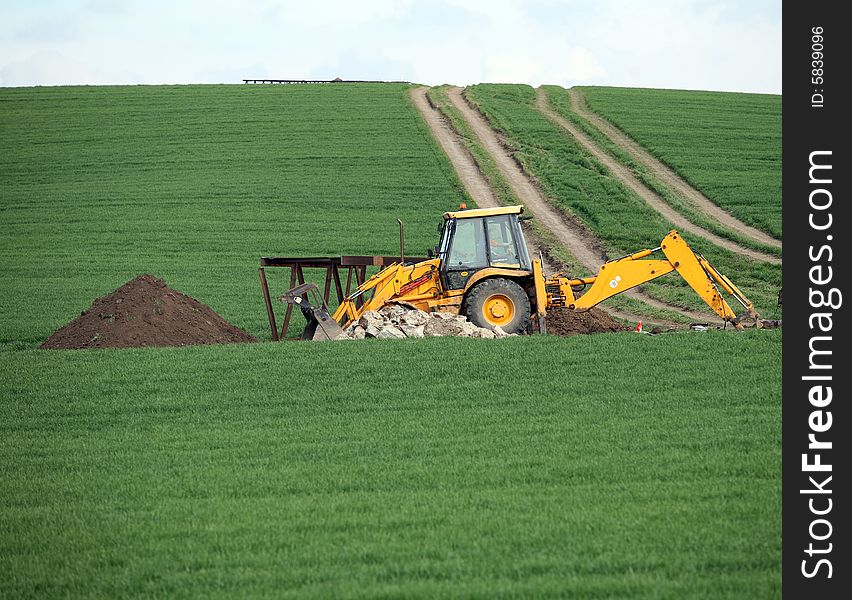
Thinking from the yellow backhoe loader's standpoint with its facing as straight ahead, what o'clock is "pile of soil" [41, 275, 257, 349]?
The pile of soil is roughly at 12 o'clock from the yellow backhoe loader.

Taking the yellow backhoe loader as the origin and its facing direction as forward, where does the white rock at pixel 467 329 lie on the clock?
The white rock is roughly at 10 o'clock from the yellow backhoe loader.

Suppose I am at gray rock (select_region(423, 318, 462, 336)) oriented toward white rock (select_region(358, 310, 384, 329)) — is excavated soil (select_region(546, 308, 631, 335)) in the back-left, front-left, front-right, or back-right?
back-right

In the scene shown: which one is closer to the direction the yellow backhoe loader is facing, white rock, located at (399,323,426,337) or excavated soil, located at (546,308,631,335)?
the white rock

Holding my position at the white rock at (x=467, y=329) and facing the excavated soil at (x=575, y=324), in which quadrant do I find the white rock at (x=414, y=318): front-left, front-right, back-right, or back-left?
back-left

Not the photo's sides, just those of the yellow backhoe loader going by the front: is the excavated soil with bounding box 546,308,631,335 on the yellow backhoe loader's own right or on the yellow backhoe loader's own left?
on the yellow backhoe loader's own right

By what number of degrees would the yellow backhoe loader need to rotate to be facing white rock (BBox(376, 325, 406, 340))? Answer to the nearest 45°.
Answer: approximately 45° to its left

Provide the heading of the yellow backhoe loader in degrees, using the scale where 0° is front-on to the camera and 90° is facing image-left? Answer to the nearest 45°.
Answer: approximately 90°

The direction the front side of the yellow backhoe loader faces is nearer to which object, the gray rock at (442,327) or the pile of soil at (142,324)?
the pile of soil
